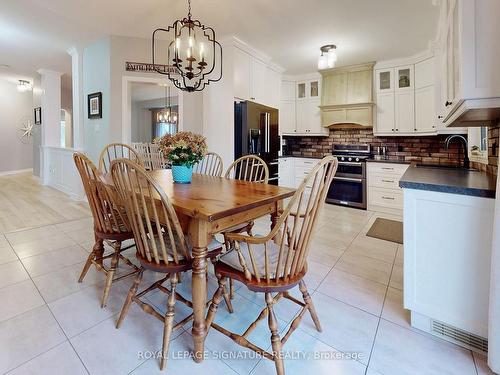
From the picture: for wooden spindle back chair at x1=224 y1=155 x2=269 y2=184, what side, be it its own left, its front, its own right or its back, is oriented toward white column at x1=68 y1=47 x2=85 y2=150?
right

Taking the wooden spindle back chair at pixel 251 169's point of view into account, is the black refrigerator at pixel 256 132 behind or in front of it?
behind

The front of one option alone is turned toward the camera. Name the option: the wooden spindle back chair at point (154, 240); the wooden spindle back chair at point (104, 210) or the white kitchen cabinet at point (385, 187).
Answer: the white kitchen cabinet

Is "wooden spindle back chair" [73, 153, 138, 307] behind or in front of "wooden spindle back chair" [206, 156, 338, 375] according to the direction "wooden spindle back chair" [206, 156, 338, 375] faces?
in front

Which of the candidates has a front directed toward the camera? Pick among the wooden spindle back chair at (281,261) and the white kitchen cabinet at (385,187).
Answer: the white kitchen cabinet

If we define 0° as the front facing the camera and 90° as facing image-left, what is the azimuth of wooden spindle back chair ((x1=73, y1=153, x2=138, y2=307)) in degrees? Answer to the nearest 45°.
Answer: approximately 225°

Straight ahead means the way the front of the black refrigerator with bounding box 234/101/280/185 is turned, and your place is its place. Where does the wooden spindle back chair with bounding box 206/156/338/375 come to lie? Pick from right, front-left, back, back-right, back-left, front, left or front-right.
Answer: front-right

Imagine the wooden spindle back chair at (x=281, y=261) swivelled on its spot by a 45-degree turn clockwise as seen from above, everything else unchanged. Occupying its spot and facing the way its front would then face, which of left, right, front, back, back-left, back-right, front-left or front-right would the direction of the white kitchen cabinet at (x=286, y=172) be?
front

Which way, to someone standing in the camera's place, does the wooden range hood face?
facing the viewer and to the left of the viewer

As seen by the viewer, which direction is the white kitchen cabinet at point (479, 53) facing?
to the viewer's left

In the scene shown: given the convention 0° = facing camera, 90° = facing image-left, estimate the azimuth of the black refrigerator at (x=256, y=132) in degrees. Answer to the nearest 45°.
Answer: approximately 315°

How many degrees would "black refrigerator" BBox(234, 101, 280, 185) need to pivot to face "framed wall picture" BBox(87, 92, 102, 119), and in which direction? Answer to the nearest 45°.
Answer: approximately 135° to its right
